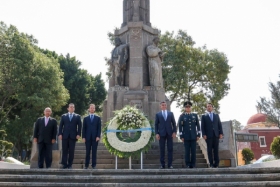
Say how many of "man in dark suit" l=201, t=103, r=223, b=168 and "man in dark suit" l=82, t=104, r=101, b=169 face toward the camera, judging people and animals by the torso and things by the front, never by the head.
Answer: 2

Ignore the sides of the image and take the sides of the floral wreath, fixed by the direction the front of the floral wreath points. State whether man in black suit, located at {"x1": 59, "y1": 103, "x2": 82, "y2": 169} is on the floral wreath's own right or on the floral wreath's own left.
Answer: on the floral wreath's own right

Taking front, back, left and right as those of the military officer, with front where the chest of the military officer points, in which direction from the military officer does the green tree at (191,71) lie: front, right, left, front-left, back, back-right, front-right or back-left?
back

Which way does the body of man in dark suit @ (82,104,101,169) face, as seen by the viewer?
toward the camera

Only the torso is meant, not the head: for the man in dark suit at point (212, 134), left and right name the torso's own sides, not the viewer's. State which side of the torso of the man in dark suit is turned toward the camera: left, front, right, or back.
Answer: front

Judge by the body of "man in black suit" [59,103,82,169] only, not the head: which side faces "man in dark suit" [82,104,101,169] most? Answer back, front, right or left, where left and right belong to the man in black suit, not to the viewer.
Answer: left

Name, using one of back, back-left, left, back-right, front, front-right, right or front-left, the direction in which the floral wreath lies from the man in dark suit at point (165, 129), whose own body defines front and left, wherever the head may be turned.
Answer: back-right

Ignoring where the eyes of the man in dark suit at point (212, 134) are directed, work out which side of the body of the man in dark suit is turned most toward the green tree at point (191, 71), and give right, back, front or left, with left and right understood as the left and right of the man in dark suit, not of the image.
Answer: back

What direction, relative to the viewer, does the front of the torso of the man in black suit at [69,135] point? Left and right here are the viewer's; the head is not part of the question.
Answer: facing the viewer

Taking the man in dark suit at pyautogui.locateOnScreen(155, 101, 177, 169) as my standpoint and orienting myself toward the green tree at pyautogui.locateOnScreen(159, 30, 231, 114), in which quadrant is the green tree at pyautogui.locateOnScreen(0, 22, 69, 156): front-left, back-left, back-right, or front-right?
front-left

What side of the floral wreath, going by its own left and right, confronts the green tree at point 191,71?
back

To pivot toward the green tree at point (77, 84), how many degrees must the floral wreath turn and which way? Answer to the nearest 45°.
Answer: approximately 180°

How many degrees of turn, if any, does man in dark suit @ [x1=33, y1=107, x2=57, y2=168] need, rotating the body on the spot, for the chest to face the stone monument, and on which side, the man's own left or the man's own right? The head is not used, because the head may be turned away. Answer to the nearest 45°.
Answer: approximately 135° to the man's own left

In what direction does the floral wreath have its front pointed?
toward the camera

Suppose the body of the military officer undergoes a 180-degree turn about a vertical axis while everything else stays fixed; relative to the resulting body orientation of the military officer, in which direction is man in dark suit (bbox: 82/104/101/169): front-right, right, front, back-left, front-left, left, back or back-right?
left

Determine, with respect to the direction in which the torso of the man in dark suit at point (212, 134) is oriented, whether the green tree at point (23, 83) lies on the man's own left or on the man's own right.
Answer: on the man's own right
